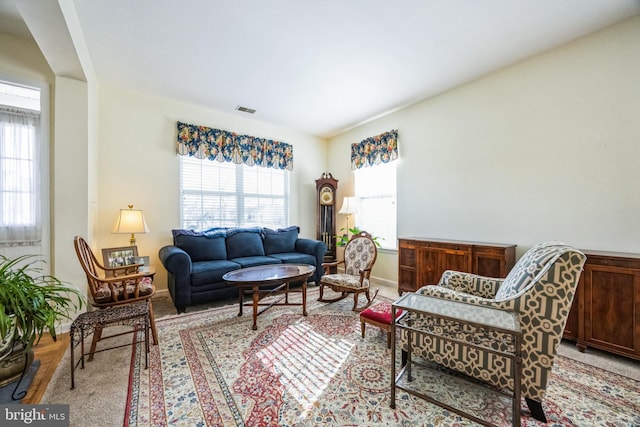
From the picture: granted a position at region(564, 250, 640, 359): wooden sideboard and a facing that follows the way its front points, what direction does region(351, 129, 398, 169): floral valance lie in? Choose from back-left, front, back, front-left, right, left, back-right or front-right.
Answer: front-right

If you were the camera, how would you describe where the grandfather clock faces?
facing the viewer

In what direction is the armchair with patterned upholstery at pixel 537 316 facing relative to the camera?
to the viewer's left

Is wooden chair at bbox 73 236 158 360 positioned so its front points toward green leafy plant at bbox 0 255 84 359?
no

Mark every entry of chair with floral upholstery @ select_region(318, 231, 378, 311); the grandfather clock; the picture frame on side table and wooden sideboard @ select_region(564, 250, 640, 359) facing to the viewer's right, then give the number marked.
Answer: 0

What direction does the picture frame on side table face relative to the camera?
toward the camera

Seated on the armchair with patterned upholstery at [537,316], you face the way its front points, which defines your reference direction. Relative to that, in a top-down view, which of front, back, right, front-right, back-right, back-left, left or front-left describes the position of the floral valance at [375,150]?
front-right

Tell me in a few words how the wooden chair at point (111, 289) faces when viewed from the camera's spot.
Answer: facing to the right of the viewer

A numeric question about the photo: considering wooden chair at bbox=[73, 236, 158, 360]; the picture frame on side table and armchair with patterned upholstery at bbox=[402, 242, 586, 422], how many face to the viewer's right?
1

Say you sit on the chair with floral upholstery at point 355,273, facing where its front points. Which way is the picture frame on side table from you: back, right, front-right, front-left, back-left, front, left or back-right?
front-right

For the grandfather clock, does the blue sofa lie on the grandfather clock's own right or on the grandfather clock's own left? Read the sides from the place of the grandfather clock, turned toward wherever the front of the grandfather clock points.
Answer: on the grandfather clock's own right

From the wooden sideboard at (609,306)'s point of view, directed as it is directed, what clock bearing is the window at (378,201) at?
The window is roughly at 2 o'clock from the wooden sideboard.

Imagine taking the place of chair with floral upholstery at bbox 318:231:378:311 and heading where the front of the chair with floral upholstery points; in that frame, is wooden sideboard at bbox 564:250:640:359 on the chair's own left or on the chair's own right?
on the chair's own left

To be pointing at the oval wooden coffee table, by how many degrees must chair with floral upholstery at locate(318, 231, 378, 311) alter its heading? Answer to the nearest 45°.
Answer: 0° — it already faces it
